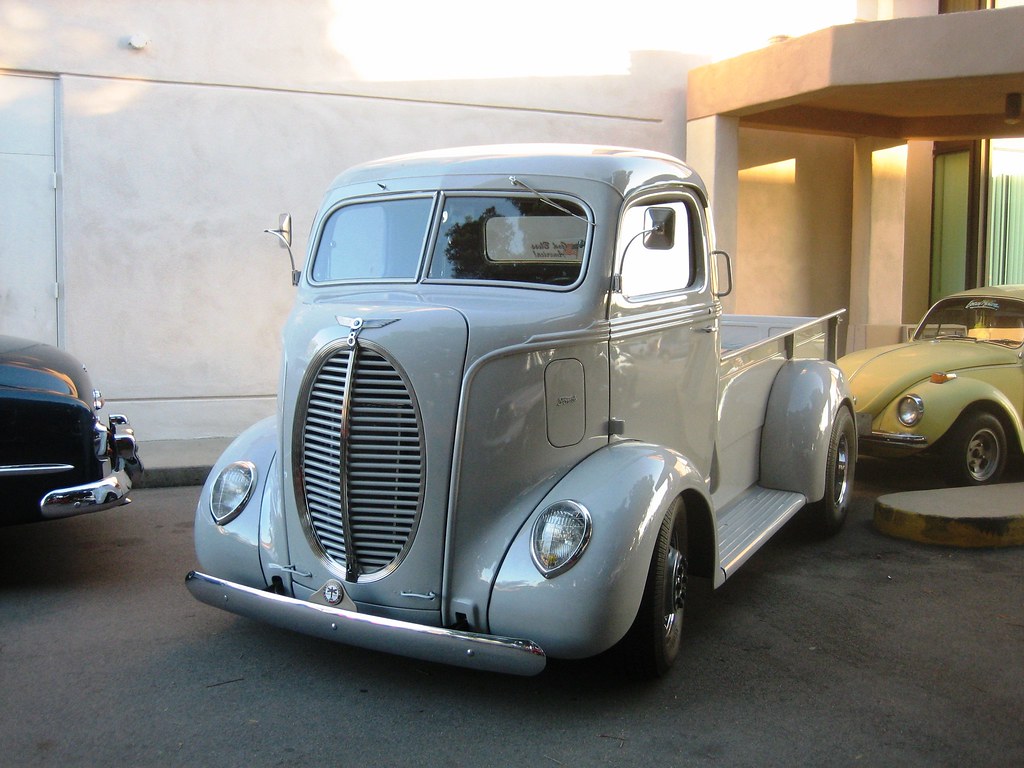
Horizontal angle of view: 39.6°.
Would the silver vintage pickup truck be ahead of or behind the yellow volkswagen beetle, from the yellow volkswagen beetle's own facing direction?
ahead

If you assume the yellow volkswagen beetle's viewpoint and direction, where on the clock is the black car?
The black car is roughly at 12 o'clock from the yellow volkswagen beetle.

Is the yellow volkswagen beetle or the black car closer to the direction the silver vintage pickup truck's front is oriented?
the black car

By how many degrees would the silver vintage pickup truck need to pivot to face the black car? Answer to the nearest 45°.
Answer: approximately 90° to its right

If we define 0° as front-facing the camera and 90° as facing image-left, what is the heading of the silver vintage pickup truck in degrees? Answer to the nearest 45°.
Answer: approximately 45°

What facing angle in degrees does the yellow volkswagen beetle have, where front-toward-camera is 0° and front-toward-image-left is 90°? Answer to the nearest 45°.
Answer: approximately 45°
